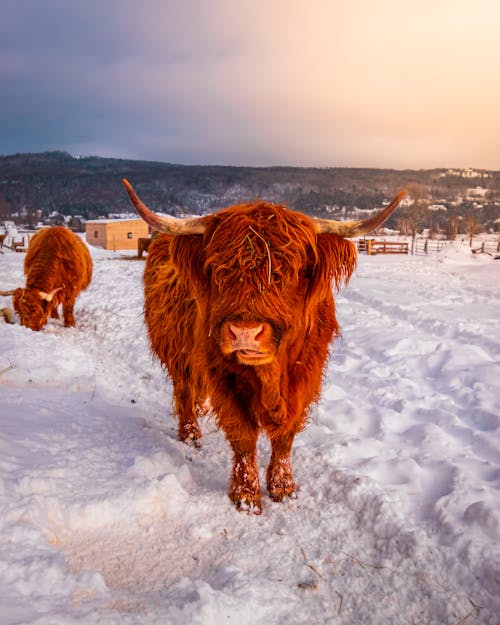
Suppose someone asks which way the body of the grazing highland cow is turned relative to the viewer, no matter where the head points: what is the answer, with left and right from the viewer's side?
facing the viewer and to the left of the viewer

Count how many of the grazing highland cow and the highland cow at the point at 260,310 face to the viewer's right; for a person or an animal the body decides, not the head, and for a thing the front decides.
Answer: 0

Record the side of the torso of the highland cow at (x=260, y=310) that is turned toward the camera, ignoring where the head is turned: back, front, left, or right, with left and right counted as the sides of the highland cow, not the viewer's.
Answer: front

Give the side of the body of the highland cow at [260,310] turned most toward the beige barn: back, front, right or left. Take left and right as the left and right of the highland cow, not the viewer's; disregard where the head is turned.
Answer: back

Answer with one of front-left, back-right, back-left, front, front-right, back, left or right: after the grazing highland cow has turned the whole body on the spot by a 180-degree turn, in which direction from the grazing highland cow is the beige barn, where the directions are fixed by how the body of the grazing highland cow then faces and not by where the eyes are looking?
front-left

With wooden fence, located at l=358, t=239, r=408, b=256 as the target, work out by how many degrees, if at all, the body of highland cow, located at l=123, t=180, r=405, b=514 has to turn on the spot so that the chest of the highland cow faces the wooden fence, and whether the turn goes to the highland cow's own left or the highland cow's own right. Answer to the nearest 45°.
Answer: approximately 180°

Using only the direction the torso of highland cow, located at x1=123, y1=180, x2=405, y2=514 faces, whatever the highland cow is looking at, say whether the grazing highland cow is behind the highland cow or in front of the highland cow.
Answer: behind

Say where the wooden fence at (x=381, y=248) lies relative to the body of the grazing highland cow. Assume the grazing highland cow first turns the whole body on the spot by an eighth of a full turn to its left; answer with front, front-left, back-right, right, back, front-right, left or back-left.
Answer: back-left

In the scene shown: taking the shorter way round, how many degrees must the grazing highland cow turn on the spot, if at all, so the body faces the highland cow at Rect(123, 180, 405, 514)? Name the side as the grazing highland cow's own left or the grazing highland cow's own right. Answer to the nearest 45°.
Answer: approximately 45° to the grazing highland cow's own left
